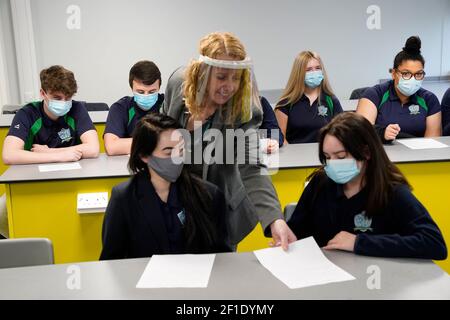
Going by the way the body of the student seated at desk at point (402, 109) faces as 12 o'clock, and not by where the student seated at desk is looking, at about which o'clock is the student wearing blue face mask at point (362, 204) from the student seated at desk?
The student wearing blue face mask is roughly at 12 o'clock from the student seated at desk.

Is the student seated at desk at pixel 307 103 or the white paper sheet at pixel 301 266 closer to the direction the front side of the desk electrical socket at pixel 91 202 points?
the white paper sheet

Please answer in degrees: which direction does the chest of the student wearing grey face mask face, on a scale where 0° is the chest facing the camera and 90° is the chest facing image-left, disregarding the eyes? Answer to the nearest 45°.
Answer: approximately 315°

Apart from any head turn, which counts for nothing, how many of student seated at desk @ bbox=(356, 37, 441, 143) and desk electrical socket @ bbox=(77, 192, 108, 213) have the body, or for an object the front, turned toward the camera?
2

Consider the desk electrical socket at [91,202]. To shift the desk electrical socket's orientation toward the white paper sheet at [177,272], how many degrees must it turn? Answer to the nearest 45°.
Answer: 0° — it already faces it

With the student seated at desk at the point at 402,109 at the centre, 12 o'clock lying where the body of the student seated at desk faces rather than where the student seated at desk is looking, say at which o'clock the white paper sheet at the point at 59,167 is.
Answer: The white paper sheet is roughly at 2 o'clock from the student seated at desk.

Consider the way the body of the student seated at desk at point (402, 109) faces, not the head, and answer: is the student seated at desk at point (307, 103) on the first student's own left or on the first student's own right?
on the first student's own right

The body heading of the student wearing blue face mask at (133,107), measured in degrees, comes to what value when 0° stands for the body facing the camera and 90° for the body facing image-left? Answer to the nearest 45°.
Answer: approximately 315°

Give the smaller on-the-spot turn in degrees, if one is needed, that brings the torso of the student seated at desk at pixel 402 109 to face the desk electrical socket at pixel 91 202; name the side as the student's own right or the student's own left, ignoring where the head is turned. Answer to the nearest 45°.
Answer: approximately 45° to the student's own right

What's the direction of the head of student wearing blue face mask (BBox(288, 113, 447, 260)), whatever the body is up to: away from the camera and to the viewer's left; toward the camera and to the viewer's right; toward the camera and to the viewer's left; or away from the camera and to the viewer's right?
toward the camera and to the viewer's left
